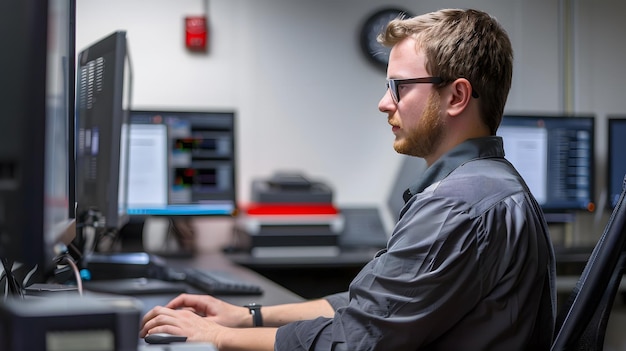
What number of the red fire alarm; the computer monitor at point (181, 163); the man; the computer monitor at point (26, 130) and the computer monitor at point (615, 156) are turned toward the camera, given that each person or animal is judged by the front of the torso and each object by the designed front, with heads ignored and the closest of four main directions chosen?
3

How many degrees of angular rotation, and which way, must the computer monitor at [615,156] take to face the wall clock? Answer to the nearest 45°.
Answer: approximately 90° to its right

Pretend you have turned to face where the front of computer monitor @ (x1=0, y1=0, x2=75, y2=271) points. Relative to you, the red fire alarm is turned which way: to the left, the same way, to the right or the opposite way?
to the right

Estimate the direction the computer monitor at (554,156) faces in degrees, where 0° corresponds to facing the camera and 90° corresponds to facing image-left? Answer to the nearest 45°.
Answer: approximately 0°

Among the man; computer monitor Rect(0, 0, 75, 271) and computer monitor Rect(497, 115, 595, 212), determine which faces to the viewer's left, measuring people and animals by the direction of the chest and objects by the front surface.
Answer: the man

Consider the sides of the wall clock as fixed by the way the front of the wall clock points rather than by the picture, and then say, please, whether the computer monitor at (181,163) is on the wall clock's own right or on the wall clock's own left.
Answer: on the wall clock's own right

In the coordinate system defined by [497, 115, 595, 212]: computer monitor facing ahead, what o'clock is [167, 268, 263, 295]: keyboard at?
The keyboard is roughly at 1 o'clock from the computer monitor.

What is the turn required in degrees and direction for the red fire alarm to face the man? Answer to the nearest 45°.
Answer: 0° — it already faces them

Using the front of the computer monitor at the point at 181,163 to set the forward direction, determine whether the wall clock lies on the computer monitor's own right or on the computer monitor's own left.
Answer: on the computer monitor's own left
